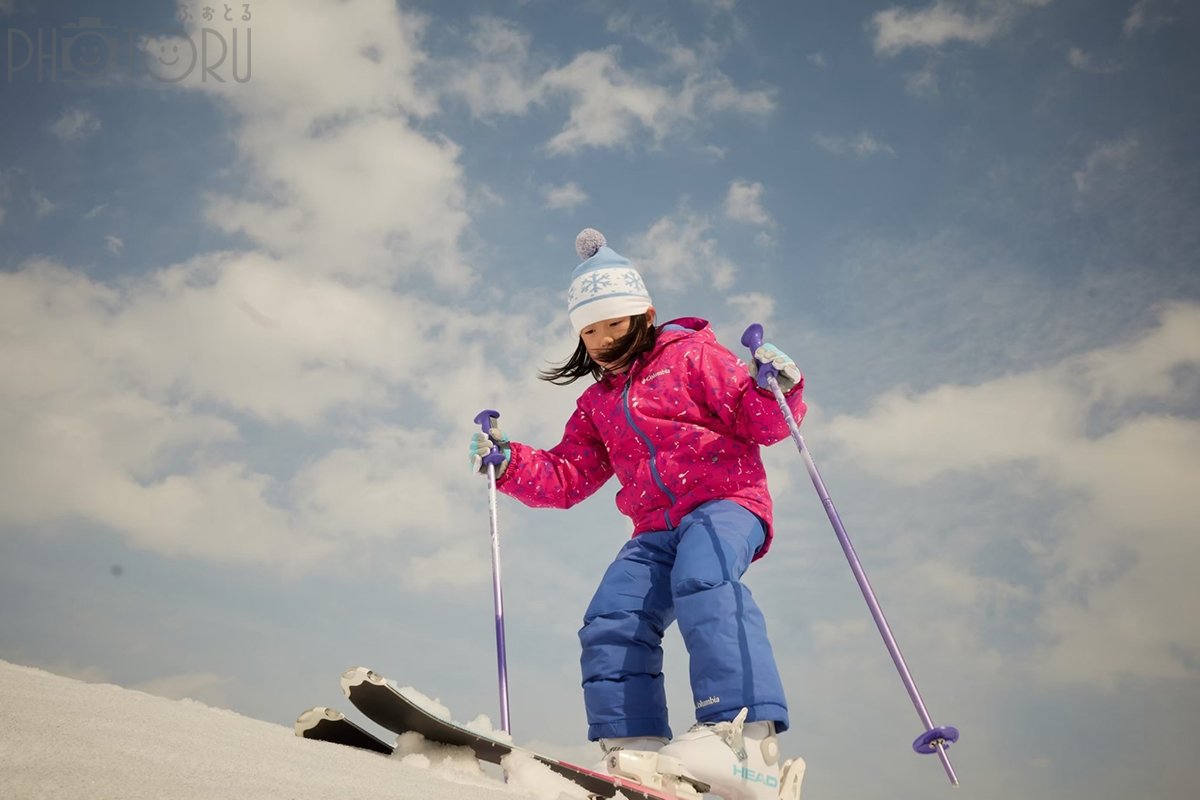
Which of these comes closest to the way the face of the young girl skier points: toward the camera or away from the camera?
toward the camera

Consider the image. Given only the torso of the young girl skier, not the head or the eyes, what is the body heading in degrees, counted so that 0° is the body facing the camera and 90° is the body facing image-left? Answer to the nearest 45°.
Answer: approximately 45°

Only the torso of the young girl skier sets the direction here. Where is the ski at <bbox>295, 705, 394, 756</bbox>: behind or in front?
in front
